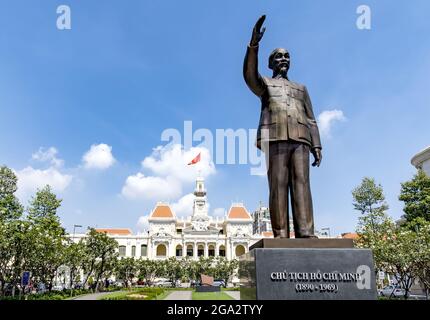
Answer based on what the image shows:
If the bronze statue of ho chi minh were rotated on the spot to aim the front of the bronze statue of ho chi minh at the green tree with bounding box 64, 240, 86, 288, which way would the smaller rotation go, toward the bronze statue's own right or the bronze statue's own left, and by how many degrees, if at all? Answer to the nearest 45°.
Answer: approximately 135° to the bronze statue's own right

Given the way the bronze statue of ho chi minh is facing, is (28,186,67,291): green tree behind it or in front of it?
behind

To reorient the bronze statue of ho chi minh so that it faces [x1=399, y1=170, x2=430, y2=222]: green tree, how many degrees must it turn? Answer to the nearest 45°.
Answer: approximately 180°

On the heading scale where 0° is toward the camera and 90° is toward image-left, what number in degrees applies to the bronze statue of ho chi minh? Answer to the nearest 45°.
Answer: approximately 0°

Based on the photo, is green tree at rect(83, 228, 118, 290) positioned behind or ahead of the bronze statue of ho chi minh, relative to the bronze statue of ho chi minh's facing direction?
behind

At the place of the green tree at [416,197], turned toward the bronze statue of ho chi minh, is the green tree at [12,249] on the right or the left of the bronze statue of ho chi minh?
right

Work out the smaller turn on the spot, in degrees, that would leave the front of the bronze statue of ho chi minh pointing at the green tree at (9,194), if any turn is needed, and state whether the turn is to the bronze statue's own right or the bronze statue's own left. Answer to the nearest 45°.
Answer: approximately 135° to the bronze statue's own right

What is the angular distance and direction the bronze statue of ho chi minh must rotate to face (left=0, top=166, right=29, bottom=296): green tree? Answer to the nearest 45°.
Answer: approximately 135° to its right
